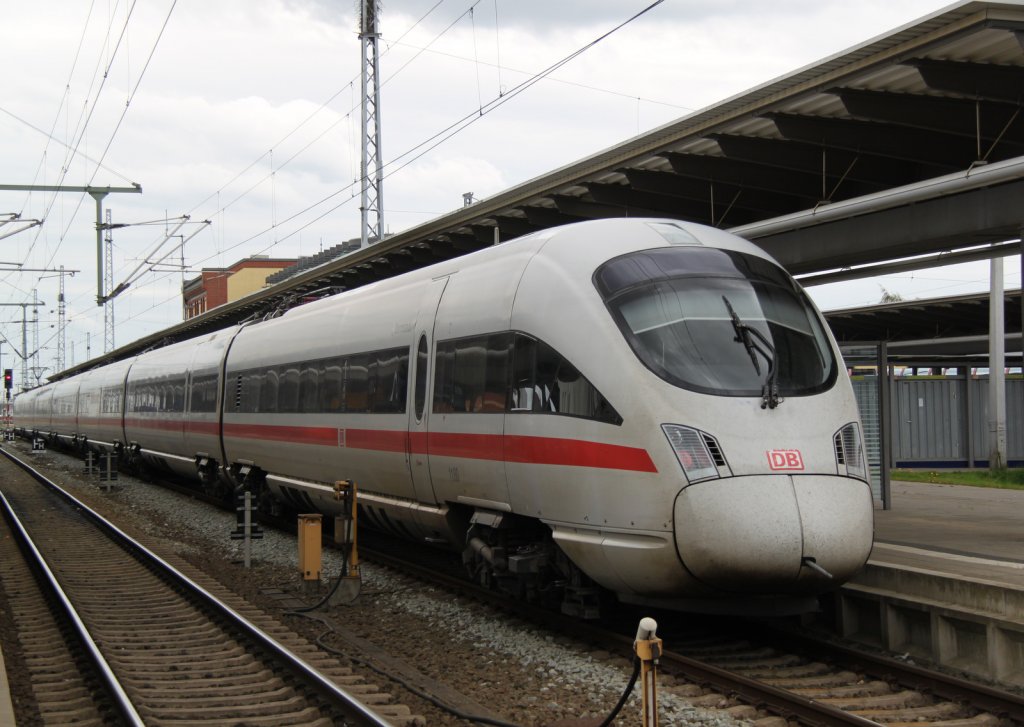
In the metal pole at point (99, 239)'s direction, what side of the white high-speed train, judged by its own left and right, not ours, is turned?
back

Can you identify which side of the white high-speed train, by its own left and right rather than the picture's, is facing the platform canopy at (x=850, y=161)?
left

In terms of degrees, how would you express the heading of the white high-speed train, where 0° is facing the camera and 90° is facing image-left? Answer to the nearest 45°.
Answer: approximately 315°

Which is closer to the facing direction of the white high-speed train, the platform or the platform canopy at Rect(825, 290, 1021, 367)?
the platform
